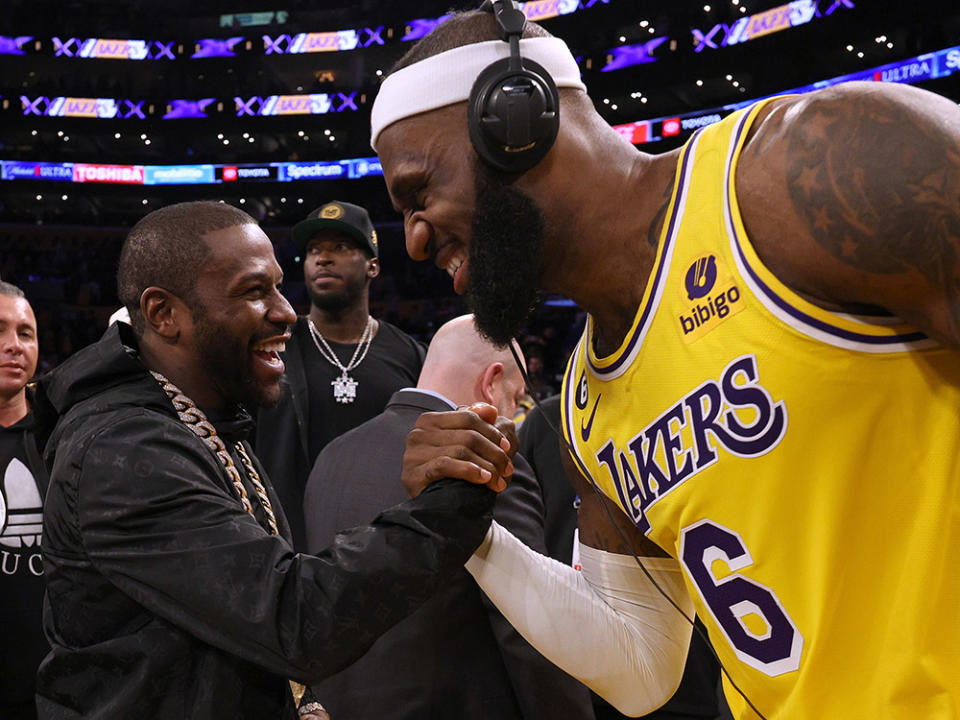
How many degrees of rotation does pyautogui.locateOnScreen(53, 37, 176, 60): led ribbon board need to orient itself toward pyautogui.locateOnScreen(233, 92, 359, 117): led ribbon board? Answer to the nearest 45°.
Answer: approximately 90° to its left

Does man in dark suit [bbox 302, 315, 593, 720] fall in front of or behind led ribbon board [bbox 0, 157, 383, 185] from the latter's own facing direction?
in front

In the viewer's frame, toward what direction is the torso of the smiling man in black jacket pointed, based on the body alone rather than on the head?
to the viewer's right

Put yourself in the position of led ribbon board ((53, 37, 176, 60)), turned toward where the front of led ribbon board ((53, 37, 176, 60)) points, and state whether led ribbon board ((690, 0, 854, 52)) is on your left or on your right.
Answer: on your left

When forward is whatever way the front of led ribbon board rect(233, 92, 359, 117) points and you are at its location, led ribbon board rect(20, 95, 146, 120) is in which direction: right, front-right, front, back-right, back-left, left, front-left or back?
right

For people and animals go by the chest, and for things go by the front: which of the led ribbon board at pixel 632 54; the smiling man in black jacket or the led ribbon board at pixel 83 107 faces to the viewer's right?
the smiling man in black jacket

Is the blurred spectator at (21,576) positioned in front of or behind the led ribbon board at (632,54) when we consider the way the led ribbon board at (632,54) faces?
in front

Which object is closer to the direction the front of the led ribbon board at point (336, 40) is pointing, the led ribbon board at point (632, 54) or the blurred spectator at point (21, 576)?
the blurred spectator

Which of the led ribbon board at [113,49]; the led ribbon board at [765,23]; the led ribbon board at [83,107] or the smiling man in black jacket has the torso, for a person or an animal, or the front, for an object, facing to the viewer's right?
the smiling man in black jacket

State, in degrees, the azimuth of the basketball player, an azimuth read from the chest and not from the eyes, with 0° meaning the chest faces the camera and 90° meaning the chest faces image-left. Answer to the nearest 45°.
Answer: approximately 45°
